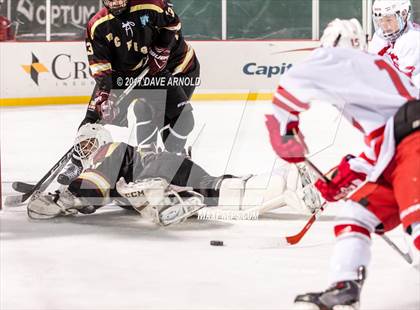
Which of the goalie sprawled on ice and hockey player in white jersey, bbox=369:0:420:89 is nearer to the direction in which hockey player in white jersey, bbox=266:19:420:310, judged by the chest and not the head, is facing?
the goalie sprawled on ice

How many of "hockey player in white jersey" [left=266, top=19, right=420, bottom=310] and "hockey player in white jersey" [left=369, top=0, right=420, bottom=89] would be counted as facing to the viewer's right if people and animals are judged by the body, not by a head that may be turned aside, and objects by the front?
0

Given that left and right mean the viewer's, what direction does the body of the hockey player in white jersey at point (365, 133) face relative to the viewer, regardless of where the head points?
facing away from the viewer and to the left of the viewer

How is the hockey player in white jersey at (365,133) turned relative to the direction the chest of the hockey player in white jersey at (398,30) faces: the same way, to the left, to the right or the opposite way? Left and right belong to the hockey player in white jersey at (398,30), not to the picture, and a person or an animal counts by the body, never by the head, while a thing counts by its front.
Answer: to the right

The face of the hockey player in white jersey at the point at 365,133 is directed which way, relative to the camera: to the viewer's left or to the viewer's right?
to the viewer's left

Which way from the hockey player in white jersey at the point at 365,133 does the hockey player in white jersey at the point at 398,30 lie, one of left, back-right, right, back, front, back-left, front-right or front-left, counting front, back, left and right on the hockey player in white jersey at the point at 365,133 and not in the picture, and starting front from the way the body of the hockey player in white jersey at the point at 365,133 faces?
front-right

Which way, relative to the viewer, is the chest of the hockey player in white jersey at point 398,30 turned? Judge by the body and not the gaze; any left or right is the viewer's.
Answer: facing the viewer and to the left of the viewer

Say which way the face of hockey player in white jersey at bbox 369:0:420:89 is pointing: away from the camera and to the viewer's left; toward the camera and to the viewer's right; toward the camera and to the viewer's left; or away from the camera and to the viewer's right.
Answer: toward the camera and to the viewer's left

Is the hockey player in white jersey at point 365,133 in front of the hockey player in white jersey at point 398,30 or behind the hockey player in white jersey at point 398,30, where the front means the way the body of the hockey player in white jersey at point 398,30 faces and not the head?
in front

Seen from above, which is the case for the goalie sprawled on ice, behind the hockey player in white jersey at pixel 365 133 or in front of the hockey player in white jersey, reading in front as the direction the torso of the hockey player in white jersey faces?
in front
